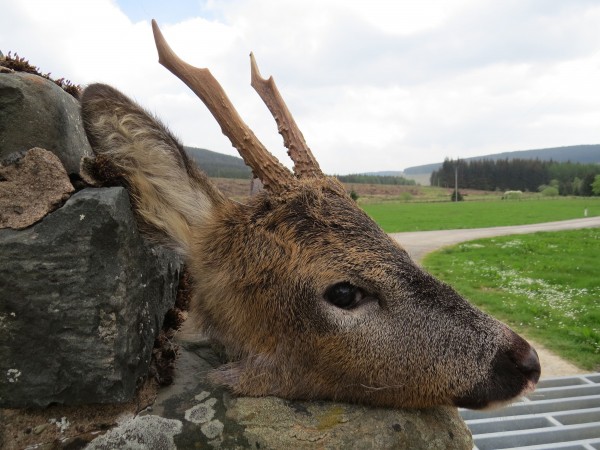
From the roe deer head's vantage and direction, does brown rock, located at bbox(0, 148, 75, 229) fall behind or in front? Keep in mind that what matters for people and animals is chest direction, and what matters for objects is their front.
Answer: behind

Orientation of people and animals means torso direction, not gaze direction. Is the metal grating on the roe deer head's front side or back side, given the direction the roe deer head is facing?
on the front side

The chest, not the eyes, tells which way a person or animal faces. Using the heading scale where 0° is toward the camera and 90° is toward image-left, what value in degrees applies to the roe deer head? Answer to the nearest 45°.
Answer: approximately 270°

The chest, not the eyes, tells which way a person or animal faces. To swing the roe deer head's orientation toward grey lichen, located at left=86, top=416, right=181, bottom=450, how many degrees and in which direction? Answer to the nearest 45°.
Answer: approximately 180°

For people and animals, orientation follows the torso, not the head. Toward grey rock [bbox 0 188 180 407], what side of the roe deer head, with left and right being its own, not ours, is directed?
back

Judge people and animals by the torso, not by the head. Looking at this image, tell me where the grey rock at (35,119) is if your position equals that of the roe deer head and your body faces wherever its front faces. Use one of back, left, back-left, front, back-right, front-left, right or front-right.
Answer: back
